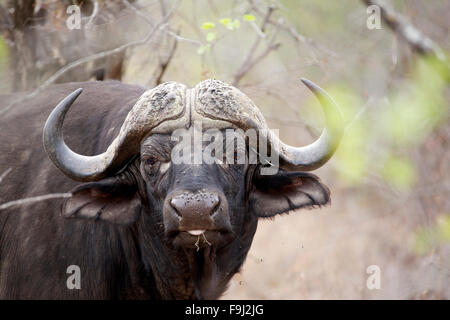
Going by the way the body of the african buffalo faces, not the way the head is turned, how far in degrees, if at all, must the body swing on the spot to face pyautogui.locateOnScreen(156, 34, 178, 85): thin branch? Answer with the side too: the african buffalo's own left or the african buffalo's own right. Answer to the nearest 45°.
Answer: approximately 135° to the african buffalo's own left

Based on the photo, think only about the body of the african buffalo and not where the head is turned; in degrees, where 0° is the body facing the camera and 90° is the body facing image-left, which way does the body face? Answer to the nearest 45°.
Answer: approximately 315°

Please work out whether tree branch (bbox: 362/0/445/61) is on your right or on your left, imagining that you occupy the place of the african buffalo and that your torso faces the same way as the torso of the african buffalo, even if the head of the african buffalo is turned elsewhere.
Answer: on your left
